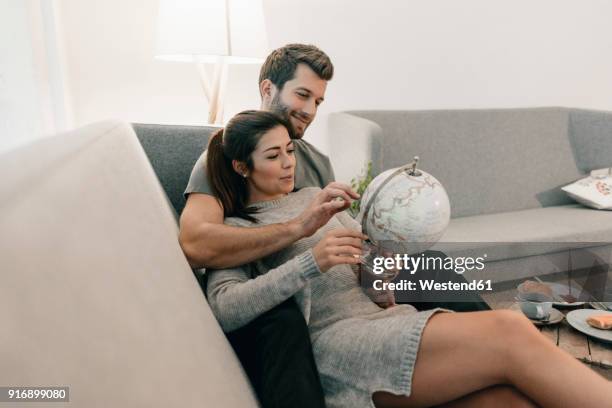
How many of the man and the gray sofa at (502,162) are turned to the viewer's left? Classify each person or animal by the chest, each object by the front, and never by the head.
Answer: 0

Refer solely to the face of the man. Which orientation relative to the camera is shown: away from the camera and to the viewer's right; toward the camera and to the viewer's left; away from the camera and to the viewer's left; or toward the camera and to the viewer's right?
toward the camera and to the viewer's right

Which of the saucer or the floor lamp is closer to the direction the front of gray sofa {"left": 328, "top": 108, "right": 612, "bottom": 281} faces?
the saucer

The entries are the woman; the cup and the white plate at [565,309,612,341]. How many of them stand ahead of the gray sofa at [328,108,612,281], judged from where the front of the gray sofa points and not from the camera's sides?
3

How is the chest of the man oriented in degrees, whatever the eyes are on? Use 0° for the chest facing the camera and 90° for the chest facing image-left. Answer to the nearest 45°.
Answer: approximately 315°

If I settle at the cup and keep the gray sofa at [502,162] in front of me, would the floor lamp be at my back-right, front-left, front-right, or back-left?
front-left

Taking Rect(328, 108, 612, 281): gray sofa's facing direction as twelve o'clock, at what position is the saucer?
The saucer is roughly at 12 o'clock from the gray sofa.

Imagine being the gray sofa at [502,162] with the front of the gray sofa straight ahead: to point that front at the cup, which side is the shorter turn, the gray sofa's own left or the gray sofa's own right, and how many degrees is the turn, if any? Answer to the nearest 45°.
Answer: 0° — it already faces it

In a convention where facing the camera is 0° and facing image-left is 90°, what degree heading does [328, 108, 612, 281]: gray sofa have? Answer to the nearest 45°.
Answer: approximately 0°

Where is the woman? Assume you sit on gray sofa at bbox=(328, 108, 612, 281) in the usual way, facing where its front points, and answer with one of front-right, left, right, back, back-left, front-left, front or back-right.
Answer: front

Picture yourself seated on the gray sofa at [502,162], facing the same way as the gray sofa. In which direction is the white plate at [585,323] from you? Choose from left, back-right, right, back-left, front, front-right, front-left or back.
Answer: front

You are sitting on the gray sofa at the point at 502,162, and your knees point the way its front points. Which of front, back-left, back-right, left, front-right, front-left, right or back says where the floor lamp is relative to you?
front-right

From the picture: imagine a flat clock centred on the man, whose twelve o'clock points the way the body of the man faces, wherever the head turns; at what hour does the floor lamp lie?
The floor lamp is roughly at 7 o'clock from the man.
